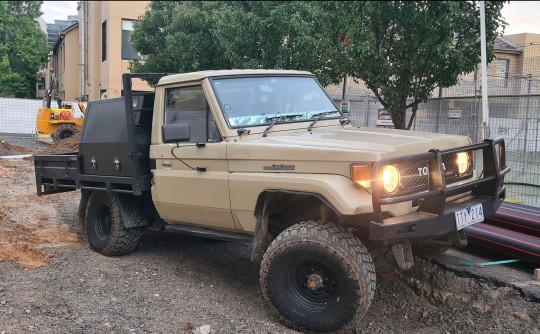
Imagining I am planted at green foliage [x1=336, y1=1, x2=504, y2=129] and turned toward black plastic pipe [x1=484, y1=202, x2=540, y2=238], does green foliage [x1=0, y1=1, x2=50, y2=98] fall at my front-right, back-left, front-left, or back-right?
back-right

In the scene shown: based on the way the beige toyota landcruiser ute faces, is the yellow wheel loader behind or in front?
behind

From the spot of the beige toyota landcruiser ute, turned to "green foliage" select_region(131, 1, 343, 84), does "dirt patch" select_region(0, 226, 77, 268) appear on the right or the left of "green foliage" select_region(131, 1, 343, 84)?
left

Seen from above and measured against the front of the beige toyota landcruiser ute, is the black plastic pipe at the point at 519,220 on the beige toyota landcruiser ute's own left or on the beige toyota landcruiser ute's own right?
on the beige toyota landcruiser ute's own left

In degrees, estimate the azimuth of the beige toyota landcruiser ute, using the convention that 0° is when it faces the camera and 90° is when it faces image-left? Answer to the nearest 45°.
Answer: approximately 315°

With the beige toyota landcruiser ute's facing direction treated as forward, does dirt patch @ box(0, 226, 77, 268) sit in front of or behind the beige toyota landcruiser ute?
behind

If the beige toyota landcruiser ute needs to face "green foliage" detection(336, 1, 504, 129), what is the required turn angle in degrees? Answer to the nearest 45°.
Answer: approximately 90° to its left

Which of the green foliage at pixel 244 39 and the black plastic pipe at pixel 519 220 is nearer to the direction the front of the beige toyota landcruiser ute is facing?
the black plastic pipe
